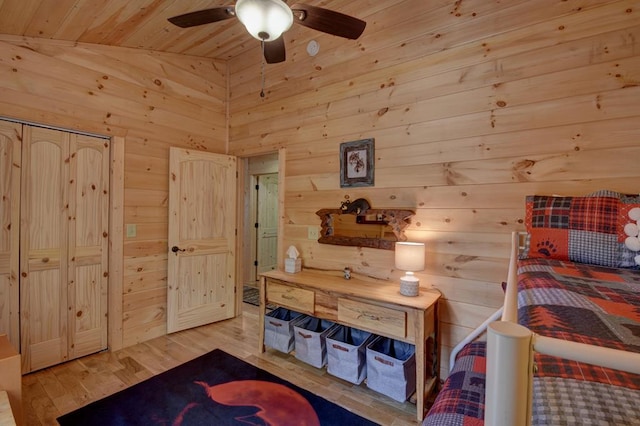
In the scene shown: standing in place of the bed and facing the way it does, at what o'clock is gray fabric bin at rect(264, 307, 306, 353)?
The gray fabric bin is roughly at 4 o'clock from the bed.

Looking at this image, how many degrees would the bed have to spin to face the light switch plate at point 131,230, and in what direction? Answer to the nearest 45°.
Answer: approximately 90° to its right

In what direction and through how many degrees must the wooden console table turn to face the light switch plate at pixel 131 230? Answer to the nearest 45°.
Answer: approximately 45° to its right

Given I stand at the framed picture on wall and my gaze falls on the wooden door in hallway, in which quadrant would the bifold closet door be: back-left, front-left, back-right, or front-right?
front-left

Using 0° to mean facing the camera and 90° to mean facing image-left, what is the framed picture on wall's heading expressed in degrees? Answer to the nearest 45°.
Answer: approximately 45°

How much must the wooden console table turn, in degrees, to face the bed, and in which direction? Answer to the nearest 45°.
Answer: approximately 45° to its left

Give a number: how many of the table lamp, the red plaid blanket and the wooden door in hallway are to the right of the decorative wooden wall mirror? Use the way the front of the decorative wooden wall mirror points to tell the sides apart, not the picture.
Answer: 1

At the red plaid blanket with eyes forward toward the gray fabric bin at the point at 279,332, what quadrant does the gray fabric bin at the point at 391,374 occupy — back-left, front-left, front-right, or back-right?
front-right

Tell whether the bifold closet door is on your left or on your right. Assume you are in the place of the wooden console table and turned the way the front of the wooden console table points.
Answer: on your right

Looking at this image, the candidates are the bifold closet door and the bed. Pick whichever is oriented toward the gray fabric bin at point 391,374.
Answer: the bifold closet door

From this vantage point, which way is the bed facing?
toward the camera

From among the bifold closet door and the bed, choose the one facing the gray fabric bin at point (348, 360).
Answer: the bifold closet door

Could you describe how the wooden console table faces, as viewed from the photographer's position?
facing the viewer and to the left of the viewer

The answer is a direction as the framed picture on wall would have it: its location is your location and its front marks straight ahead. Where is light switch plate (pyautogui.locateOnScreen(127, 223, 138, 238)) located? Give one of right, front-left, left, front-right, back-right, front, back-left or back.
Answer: front-right

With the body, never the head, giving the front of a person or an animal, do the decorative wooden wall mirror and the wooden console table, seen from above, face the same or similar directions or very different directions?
same or similar directions

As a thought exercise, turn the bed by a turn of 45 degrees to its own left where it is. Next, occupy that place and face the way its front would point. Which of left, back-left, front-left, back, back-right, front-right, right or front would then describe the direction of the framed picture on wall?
back

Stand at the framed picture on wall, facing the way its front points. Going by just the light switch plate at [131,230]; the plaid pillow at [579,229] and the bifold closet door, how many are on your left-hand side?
1

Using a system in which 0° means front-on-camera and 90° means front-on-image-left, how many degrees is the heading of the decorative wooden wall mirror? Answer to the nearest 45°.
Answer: approximately 45°

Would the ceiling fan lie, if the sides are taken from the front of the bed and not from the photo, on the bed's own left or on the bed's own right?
on the bed's own right
